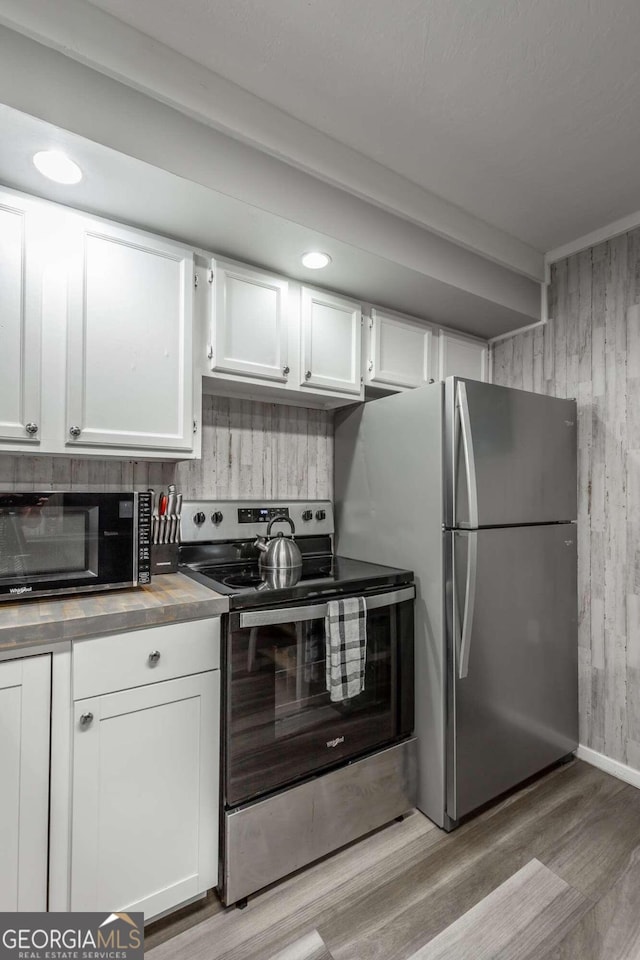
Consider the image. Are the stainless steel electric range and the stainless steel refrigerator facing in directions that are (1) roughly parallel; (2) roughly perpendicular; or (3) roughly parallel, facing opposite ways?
roughly parallel

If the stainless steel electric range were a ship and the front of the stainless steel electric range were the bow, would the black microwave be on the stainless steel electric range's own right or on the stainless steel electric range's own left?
on the stainless steel electric range's own right

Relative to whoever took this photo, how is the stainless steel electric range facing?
facing the viewer and to the right of the viewer

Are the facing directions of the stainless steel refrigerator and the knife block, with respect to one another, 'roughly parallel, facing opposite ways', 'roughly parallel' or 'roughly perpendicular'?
roughly parallel

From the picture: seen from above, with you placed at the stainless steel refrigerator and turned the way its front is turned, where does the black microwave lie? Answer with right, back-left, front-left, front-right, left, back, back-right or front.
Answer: right

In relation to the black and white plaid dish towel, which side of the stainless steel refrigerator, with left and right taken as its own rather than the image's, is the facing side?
right

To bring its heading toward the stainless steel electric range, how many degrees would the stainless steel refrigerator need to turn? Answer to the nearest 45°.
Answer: approximately 90° to its right

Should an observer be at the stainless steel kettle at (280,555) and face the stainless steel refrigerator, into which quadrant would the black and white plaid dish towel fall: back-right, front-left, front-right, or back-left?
front-right

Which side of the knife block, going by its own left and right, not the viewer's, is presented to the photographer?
front

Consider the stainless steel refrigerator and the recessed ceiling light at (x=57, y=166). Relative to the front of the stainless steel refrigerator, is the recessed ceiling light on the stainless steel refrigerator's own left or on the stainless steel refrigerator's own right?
on the stainless steel refrigerator's own right

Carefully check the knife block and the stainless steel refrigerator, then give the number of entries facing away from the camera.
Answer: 0

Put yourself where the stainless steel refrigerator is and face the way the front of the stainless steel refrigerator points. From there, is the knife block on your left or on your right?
on your right

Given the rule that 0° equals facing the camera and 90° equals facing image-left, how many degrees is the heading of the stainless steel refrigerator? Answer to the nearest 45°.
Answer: approximately 315°
